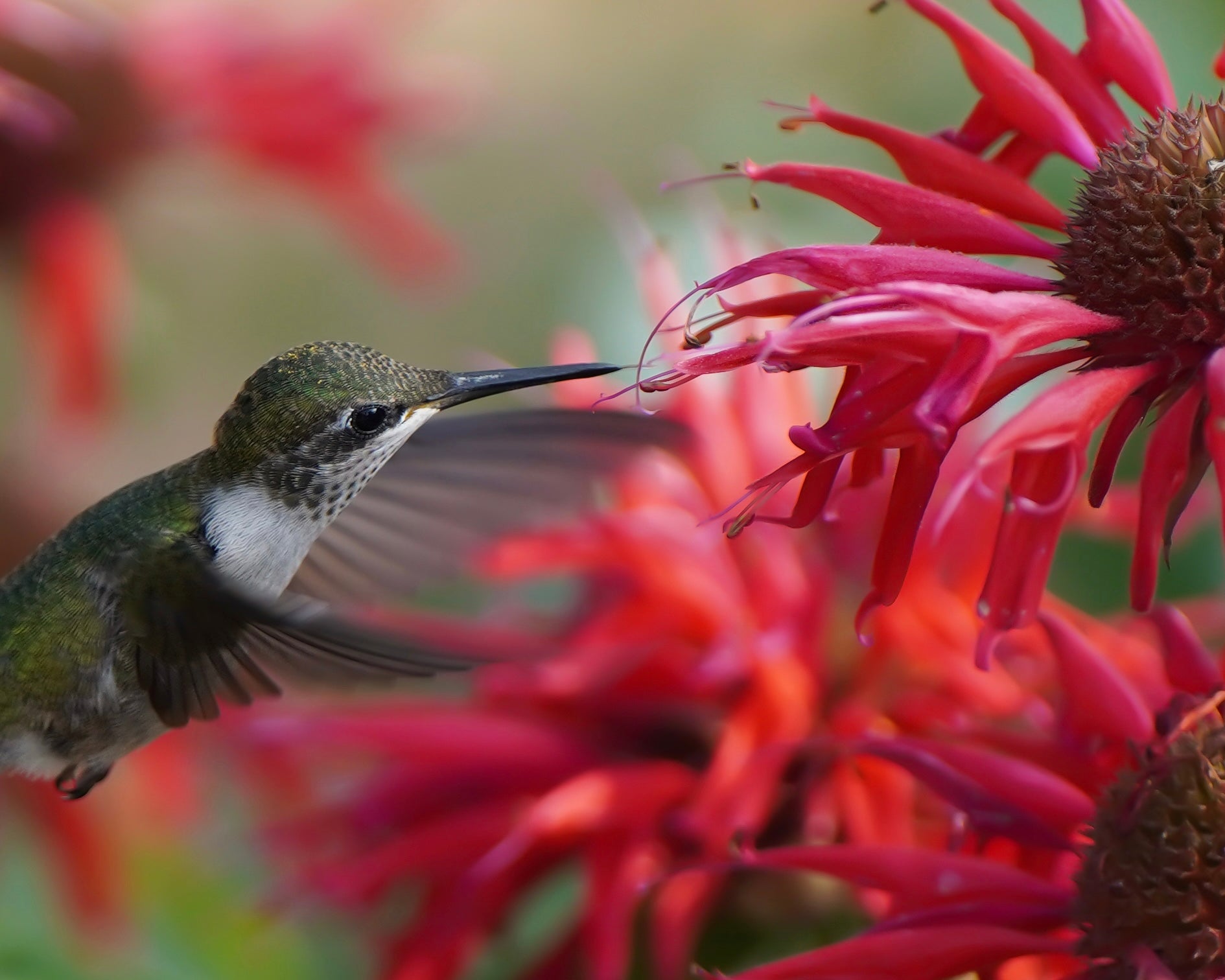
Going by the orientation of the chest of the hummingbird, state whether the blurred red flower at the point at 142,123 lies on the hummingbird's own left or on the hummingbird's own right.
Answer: on the hummingbird's own left

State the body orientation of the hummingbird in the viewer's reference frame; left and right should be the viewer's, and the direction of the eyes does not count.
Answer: facing to the right of the viewer
